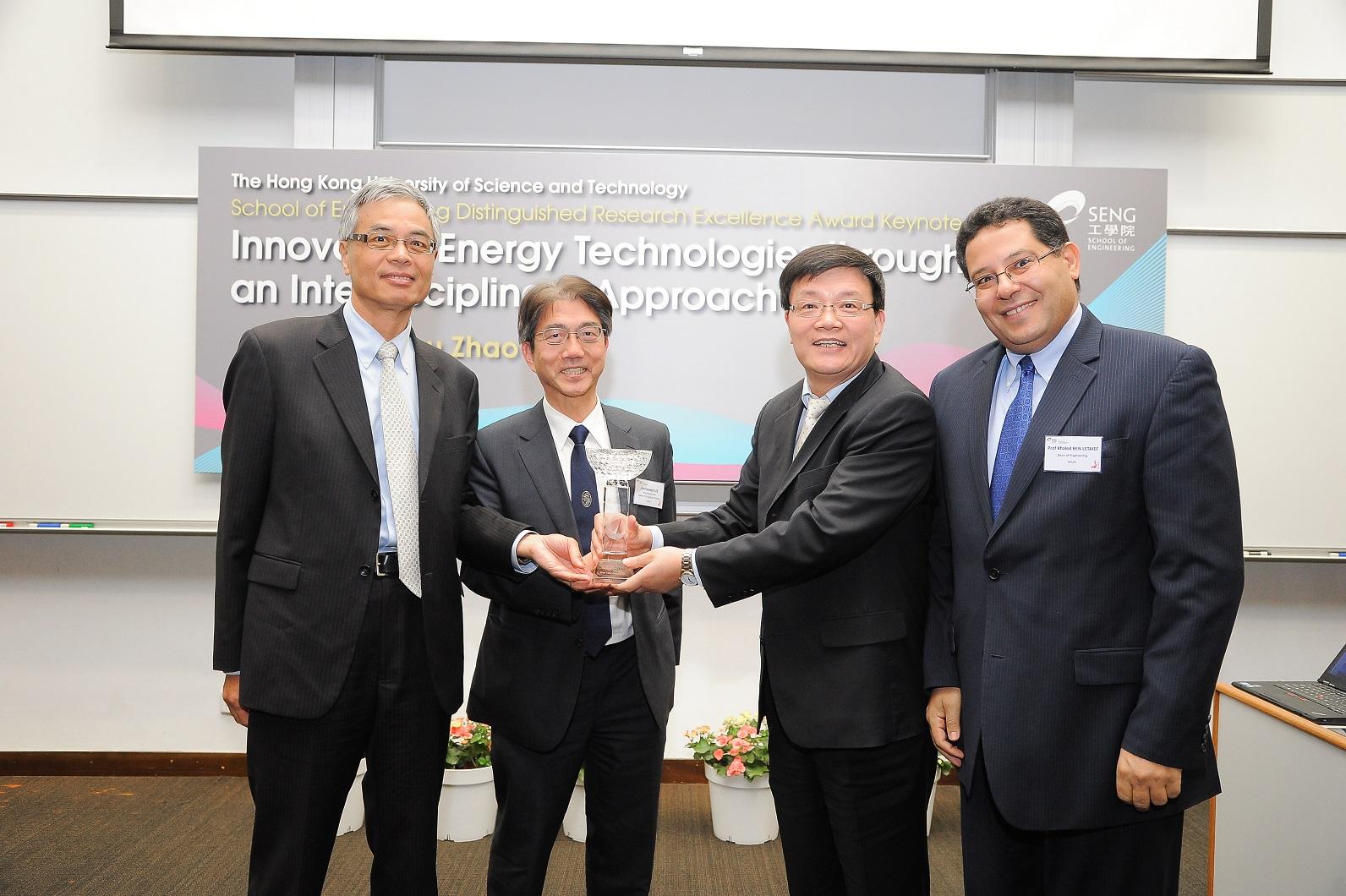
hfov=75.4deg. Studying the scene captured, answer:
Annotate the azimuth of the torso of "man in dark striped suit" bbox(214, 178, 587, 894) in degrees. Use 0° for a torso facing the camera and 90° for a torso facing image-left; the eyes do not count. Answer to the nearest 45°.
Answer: approximately 315°

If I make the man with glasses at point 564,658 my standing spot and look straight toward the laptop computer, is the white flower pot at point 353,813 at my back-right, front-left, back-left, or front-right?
back-left

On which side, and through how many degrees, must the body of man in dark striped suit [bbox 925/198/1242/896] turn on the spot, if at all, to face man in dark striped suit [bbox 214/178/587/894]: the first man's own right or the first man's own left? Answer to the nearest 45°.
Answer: approximately 45° to the first man's own right

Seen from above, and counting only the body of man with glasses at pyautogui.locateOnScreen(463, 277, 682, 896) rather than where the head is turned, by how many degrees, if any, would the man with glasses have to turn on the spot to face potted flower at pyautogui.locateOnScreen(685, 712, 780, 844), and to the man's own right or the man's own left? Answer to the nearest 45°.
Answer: approximately 135° to the man's own left

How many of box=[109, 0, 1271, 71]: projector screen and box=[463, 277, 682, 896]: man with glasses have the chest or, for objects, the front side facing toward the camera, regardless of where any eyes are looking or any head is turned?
2

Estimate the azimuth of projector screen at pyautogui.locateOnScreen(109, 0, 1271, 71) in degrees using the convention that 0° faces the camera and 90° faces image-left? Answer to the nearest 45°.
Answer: approximately 0°

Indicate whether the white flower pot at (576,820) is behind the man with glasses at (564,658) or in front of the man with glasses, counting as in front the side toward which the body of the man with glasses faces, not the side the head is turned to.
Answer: behind

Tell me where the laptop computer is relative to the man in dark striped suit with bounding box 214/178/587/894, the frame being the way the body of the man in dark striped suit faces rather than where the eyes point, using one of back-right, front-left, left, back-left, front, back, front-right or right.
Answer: front-left
